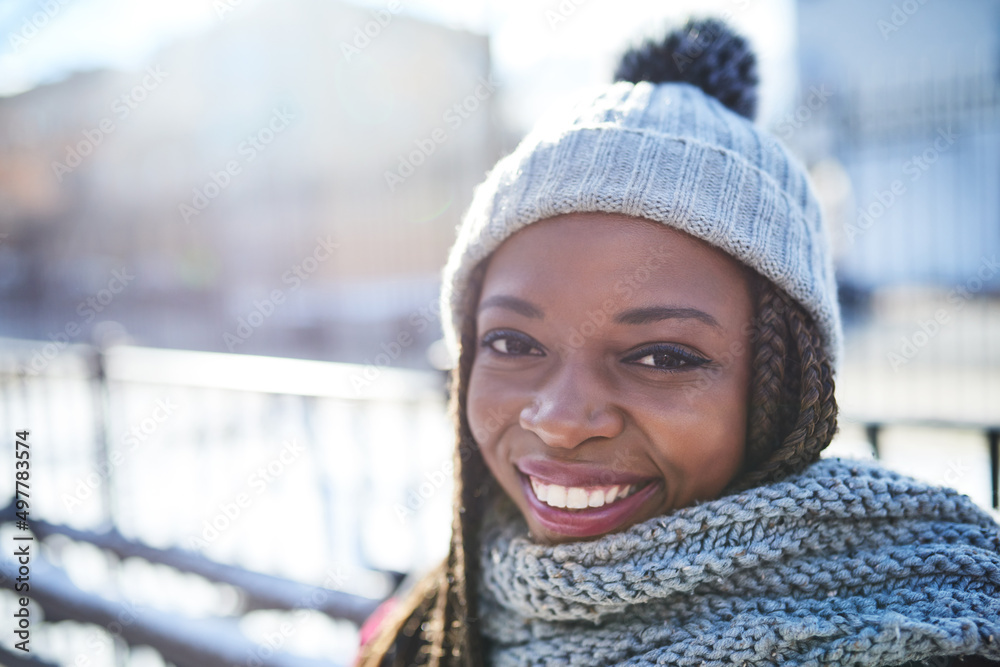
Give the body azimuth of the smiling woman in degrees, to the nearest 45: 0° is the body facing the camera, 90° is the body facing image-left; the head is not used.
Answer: approximately 45°

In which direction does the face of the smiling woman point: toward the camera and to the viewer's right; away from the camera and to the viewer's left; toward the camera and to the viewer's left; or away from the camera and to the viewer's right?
toward the camera and to the viewer's left
